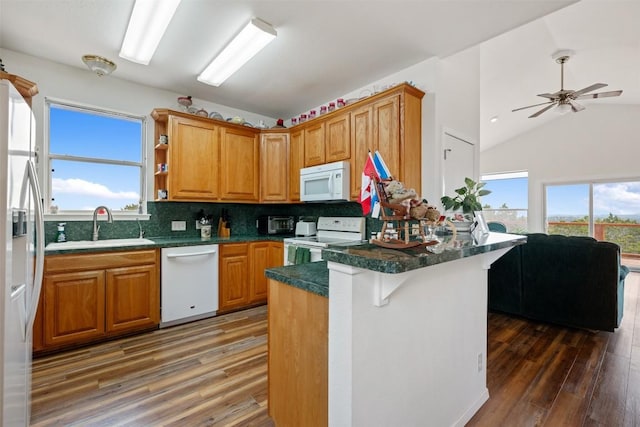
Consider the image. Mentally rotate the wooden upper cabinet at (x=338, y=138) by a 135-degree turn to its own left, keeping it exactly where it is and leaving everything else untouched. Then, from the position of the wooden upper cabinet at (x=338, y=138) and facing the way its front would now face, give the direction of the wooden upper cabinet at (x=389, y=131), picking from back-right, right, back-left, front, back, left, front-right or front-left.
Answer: front-right

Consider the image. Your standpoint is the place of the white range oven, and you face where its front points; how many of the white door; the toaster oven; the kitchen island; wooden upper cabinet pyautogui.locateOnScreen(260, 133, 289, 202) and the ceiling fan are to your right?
2

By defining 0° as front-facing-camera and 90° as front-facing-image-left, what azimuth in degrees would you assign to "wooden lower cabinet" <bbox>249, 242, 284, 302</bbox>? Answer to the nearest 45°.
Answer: approximately 0°

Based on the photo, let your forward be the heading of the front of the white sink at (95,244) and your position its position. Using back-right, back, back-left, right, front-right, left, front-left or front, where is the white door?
front-left

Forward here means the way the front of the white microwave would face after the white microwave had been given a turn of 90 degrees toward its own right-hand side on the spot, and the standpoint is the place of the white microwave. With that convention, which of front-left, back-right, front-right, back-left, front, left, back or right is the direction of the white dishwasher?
front-left

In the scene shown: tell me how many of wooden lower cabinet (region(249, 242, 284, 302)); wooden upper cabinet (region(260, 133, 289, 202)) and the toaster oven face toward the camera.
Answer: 3

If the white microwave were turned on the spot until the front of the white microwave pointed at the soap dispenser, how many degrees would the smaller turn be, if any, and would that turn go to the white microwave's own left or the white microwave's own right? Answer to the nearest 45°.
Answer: approximately 45° to the white microwave's own right

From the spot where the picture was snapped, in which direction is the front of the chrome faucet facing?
facing the viewer and to the right of the viewer

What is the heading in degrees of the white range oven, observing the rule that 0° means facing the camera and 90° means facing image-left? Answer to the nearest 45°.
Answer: approximately 45°

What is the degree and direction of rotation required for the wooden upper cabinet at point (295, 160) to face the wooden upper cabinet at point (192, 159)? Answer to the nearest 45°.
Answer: approximately 45° to its right
